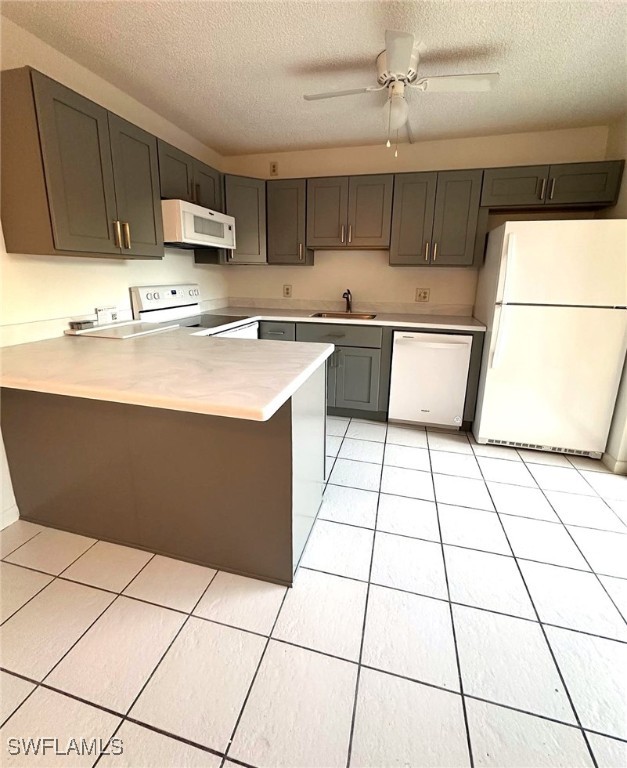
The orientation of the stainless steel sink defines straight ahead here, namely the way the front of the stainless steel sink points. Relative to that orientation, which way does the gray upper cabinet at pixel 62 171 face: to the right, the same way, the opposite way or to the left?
to the left

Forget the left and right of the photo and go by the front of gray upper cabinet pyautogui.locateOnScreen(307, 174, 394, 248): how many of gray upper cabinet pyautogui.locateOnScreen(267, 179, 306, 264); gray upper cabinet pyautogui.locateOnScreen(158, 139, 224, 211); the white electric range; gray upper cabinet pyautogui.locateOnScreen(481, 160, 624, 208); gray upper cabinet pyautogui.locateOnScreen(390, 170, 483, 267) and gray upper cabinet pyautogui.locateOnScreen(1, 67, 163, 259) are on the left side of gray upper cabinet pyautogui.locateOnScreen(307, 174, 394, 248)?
2

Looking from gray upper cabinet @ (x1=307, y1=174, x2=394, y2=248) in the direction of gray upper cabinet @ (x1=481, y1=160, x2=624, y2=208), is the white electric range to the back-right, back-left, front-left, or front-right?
back-right

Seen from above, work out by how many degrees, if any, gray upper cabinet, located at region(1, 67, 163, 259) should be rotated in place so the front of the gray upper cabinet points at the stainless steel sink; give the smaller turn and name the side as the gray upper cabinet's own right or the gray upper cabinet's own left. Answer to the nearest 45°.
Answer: approximately 45° to the gray upper cabinet's own left

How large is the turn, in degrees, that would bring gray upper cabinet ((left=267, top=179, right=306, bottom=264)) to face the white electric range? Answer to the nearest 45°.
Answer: approximately 45° to its right

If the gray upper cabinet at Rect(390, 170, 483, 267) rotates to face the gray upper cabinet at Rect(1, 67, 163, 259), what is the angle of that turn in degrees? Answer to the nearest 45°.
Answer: approximately 45° to its right

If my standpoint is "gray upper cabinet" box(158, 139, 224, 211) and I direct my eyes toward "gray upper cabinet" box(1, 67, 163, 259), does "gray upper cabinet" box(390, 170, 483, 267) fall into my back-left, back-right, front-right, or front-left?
back-left

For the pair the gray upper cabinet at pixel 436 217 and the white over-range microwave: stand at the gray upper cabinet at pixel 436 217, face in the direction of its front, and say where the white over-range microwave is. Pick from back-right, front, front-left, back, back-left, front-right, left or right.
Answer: front-right

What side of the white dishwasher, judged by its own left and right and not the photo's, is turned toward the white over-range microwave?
right

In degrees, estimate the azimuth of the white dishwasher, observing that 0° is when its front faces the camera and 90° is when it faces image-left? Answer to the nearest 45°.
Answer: approximately 0°

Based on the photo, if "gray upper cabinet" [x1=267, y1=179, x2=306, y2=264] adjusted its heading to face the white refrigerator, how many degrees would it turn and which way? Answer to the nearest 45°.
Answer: approximately 45° to its left

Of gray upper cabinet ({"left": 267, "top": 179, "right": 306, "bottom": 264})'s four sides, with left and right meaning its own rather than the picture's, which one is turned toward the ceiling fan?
front

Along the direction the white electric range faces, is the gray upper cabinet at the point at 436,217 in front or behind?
in front

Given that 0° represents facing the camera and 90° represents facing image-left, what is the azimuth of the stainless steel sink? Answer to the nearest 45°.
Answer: approximately 0°
